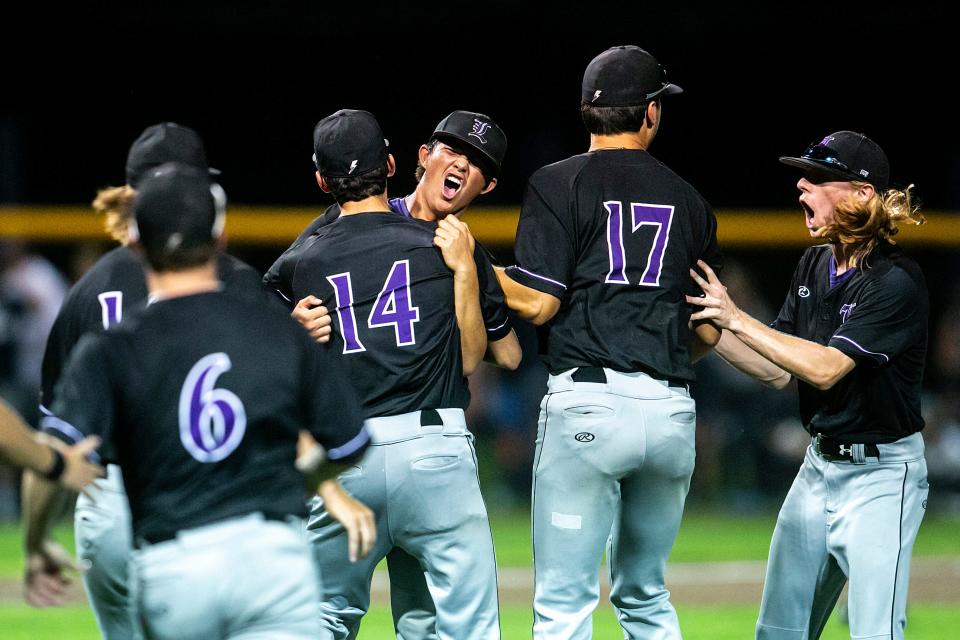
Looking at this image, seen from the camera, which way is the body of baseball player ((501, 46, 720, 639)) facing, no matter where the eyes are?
away from the camera

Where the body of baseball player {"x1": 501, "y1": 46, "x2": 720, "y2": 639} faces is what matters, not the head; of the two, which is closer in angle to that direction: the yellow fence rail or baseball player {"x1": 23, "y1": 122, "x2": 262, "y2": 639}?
the yellow fence rail

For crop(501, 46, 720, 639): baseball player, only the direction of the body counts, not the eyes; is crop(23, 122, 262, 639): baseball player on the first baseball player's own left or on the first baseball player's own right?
on the first baseball player's own left

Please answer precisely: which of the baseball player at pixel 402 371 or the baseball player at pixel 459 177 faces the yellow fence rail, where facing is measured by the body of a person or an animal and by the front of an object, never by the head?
the baseball player at pixel 402 371

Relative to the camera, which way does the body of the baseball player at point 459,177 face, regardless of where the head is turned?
toward the camera

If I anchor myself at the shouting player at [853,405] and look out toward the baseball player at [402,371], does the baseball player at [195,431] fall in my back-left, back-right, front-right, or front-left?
front-left

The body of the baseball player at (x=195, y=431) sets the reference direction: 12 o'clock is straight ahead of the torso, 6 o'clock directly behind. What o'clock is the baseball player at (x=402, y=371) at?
the baseball player at (x=402, y=371) is roughly at 1 o'clock from the baseball player at (x=195, y=431).

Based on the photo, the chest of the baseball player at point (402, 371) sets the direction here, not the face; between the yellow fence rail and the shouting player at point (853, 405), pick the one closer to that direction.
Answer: the yellow fence rail

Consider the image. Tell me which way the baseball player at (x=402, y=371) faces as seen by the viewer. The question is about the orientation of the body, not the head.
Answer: away from the camera

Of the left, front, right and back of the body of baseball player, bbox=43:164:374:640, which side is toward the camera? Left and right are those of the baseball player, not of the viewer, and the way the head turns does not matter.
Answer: back

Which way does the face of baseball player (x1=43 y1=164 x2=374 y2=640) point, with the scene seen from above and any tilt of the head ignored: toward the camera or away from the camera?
away from the camera

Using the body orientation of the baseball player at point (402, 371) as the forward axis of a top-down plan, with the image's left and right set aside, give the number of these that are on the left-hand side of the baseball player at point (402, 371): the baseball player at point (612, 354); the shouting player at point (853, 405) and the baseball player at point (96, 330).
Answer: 1

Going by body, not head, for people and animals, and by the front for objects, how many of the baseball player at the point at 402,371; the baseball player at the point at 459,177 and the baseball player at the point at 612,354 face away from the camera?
2

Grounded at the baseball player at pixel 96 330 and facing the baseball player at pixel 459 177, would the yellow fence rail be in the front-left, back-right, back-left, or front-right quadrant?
front-left

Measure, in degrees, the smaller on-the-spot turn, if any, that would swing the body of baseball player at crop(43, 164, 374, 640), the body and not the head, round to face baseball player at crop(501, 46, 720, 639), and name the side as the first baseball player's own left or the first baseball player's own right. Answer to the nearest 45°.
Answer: approximately 45° to the first baseball player's own right

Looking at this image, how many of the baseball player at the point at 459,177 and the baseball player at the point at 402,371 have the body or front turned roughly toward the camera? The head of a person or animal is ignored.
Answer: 1

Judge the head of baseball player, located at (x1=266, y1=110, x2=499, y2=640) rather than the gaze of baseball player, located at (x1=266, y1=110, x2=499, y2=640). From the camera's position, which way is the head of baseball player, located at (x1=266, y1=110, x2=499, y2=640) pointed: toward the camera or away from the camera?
away from the camera

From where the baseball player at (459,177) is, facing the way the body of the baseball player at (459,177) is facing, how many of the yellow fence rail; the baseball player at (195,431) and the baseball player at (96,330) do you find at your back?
1
